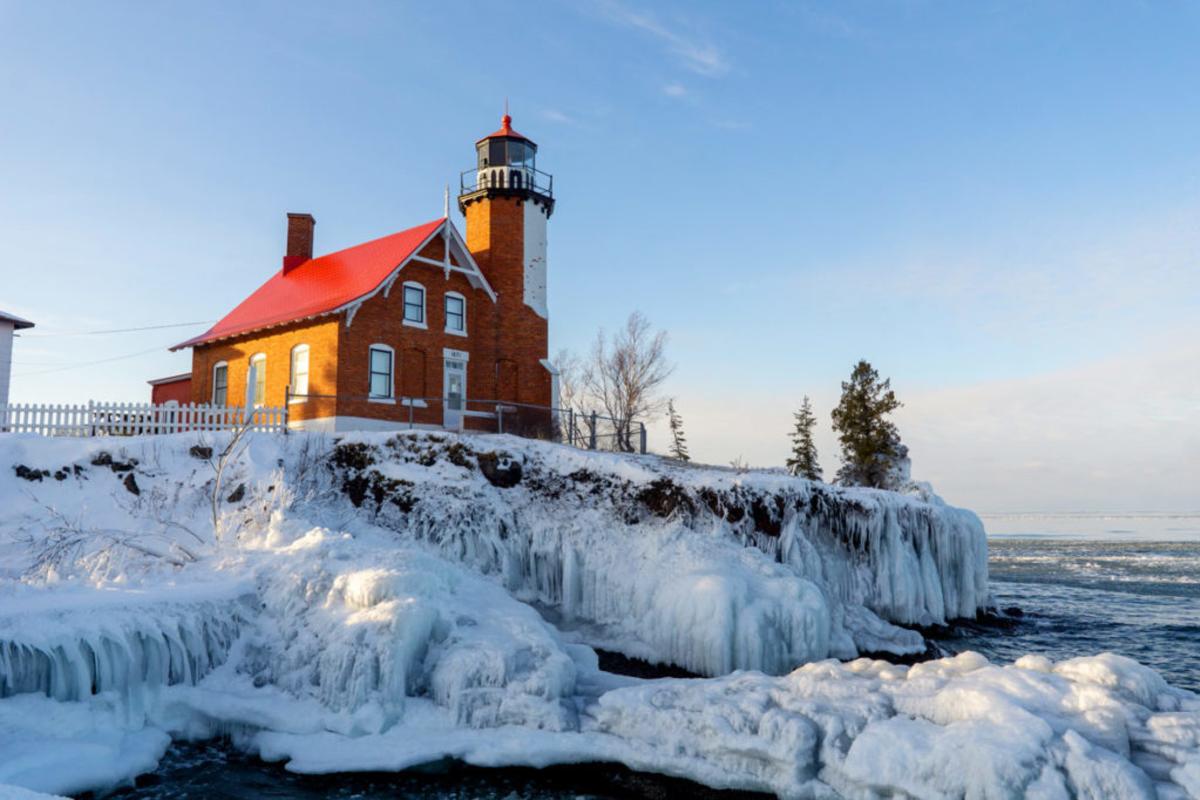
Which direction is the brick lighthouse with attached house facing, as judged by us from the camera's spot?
facing the viewer and to the right of the viewer

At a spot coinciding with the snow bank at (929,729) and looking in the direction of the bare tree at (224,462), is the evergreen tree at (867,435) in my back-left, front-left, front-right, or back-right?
front-right

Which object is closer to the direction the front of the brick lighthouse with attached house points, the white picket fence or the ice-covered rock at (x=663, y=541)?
the ice-covered rock

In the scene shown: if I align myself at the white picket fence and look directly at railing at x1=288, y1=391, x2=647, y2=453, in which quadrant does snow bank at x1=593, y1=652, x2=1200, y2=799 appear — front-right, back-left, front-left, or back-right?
front-right

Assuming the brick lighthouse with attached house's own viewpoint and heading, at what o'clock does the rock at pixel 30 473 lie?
The rock is roughly at 3 o'clock from the brick lighthouse with attached house.

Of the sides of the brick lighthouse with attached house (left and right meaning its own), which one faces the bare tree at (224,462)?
right

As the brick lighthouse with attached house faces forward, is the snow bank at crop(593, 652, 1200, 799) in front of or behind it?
in front

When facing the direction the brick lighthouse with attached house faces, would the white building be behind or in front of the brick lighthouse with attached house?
behind

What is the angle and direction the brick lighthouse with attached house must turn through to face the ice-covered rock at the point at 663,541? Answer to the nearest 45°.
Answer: approximately 45° to its right

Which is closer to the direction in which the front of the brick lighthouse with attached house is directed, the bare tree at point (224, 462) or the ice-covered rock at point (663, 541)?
the ice-covered rock

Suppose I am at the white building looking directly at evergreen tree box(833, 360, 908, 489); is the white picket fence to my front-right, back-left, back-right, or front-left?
front-right

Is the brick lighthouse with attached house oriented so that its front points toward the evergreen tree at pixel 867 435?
no

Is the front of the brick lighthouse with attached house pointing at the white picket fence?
no

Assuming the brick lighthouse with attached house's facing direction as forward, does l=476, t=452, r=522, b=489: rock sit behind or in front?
in front

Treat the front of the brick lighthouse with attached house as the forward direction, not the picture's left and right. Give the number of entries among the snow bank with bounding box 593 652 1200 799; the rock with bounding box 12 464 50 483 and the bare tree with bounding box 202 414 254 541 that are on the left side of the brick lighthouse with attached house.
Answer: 0

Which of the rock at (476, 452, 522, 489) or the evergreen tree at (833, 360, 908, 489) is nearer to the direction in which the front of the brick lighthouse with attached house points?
the rock
